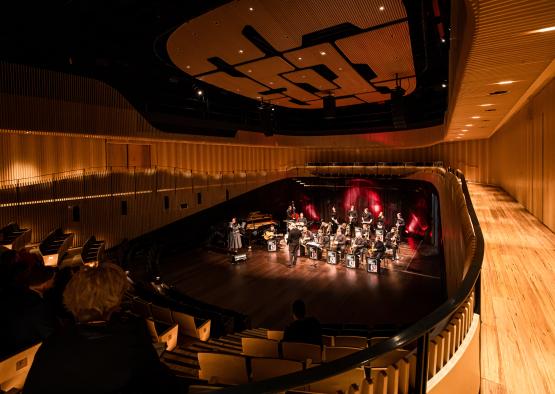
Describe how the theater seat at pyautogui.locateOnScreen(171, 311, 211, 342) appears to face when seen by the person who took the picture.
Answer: facing away from the viewer and to the right of the viewer

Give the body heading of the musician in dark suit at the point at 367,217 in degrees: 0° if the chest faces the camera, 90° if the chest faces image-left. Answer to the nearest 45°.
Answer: approximately 45°

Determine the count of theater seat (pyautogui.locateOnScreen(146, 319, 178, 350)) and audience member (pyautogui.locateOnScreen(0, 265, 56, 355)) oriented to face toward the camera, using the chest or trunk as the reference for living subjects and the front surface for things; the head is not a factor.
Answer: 0

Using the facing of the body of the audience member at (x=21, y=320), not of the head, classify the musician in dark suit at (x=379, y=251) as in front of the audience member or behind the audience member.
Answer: in front

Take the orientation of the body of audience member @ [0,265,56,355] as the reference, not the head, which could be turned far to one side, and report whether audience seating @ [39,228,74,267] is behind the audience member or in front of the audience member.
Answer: in front

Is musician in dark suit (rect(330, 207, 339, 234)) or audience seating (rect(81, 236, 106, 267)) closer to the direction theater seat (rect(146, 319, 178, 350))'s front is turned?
the musician in dark suit

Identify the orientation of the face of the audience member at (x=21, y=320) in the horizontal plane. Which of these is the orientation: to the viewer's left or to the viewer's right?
to the viewer's right

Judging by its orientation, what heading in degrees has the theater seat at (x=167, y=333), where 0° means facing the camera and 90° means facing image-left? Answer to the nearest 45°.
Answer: approximately 225°

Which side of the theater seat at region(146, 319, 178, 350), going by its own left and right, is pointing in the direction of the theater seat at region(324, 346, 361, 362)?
right
